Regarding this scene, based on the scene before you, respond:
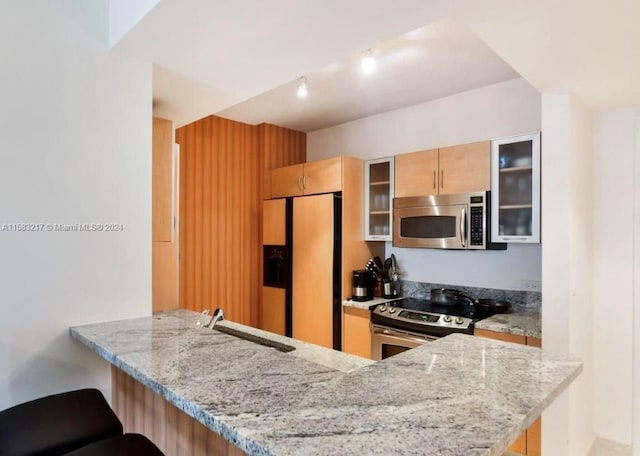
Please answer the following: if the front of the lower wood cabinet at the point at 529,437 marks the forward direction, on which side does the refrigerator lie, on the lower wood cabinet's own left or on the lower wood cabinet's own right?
on the lower wood cabinet's own right

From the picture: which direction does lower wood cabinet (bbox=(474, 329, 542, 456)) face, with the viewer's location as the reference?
facing the viewer and to the left of the viewer

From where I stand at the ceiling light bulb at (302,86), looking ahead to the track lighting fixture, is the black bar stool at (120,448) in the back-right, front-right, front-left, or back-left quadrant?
front-right

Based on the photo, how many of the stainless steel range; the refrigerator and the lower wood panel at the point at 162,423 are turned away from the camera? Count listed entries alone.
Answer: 0

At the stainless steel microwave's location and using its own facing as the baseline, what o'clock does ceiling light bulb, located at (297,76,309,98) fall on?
The ceiling light bulb is roughly at 1 o'clock from the stainless steel microwave.

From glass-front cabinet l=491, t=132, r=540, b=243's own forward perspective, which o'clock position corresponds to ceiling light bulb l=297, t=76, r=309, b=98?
The ceiling light bulb is roughly at 1 o'clock from the glass-front cabinet.

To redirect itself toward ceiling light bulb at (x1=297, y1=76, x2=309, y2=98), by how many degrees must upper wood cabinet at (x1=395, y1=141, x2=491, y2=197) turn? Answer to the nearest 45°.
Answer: approximately 45° to its right
